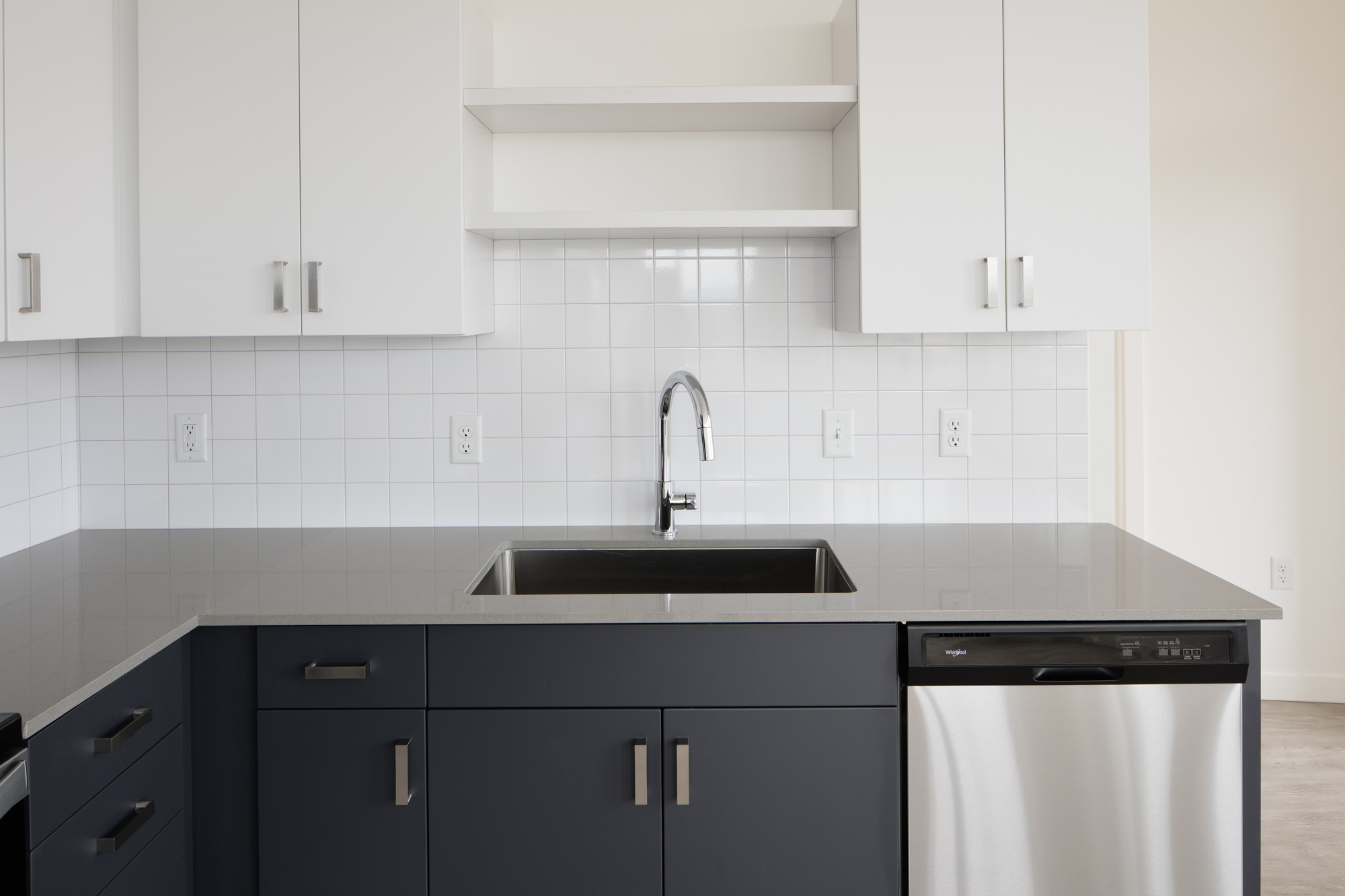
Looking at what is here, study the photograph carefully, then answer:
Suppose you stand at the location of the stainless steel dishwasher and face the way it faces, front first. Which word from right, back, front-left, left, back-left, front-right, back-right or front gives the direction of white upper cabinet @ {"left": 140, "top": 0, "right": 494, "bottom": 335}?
right

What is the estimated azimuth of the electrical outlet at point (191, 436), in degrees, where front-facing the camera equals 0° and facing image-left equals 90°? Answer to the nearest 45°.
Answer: approximately 0°

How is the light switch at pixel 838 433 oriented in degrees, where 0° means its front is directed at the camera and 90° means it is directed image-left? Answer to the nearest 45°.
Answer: approximately 0°

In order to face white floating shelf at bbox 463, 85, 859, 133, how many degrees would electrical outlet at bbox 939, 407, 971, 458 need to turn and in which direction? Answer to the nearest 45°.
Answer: approximately 45° to its right
